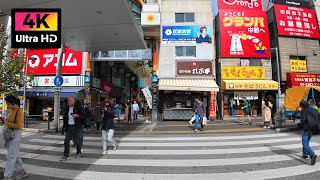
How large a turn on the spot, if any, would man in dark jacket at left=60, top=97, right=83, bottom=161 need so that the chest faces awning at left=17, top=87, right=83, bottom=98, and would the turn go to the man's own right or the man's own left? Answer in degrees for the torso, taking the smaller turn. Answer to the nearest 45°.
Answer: approximately 135° to the man's own right

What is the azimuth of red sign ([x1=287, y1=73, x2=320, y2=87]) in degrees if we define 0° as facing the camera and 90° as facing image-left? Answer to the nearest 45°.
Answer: approximately 0°

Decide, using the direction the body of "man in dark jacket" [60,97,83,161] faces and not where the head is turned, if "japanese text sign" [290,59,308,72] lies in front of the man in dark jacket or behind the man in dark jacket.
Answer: behind

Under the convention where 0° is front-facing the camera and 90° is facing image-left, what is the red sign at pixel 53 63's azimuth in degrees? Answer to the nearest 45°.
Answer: approximately 0°

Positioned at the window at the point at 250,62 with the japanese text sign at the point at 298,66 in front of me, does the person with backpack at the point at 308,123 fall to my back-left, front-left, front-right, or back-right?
back-right

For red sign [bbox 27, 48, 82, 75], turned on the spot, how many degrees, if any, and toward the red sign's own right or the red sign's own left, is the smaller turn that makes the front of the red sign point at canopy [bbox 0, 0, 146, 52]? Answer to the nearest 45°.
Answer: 0° — it already faces it

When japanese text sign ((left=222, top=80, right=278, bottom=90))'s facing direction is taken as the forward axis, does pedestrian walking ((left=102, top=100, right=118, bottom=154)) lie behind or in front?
in front
